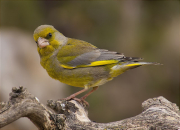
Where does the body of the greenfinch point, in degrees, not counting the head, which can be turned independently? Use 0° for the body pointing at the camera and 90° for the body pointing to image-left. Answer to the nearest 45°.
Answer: approximately 90°
